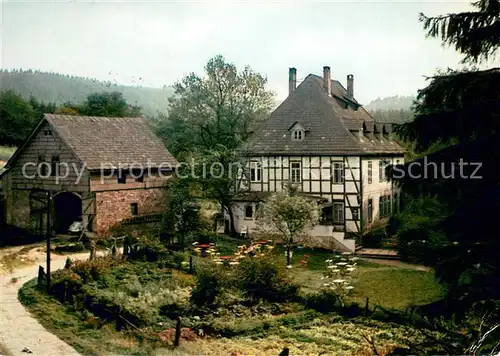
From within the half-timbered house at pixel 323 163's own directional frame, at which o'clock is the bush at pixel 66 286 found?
The bush is roughly at 1 o'clock from the half-timbered house.

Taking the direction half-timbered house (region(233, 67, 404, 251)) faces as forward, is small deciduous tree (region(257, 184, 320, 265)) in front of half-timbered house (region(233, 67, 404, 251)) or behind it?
in front

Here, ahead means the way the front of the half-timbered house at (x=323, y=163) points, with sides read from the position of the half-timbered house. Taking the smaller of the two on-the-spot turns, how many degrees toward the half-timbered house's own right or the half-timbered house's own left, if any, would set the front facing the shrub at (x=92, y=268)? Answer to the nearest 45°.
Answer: approximately 45° to the half-timbered house's own right

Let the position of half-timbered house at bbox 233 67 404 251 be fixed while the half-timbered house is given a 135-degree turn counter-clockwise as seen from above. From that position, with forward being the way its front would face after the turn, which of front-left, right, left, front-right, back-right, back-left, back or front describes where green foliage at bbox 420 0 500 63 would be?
back-right

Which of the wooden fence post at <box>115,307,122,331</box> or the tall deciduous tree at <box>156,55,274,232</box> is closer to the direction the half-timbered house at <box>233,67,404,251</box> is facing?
the wooden fence post

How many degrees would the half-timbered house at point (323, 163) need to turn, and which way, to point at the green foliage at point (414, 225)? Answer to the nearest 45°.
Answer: approximately 45° to its left

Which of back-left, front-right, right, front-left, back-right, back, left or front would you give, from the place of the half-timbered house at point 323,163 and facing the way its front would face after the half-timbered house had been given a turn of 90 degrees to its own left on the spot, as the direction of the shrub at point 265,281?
right

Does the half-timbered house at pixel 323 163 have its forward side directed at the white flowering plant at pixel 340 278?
yes

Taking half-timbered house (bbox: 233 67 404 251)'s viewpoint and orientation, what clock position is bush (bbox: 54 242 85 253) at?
The bush is roughly at 2 o'clock from the half-timbered house.

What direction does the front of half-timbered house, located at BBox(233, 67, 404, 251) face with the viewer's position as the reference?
facing the viewer

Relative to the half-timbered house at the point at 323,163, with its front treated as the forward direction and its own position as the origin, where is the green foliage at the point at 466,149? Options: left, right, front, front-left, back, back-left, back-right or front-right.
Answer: front

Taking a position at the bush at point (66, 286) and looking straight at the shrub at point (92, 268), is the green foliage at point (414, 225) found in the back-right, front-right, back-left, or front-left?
front-right

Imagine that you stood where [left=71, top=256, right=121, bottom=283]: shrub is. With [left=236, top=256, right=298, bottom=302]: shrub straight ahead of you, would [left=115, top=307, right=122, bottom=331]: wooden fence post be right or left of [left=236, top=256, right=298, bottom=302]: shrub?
right

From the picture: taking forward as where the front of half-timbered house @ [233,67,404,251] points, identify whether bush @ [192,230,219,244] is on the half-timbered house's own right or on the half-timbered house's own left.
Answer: on the half-timbered house's own right

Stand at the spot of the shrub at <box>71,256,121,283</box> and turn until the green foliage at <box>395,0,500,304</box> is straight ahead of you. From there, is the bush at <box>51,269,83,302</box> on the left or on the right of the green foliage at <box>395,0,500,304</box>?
right
